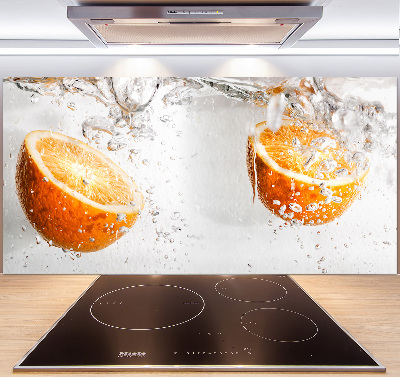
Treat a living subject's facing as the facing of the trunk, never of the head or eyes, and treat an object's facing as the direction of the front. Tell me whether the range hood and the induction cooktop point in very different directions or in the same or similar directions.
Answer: same or similar directions

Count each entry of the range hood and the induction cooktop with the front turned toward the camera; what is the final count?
2

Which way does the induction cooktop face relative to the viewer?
toward the camera

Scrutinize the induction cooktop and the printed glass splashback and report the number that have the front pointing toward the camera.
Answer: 2

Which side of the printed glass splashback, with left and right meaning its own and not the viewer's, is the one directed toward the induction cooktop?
front

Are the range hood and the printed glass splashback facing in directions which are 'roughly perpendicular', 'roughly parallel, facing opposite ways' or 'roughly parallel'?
roughly parallel

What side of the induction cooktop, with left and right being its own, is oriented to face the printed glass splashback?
back

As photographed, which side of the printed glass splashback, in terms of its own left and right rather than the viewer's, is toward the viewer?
front
